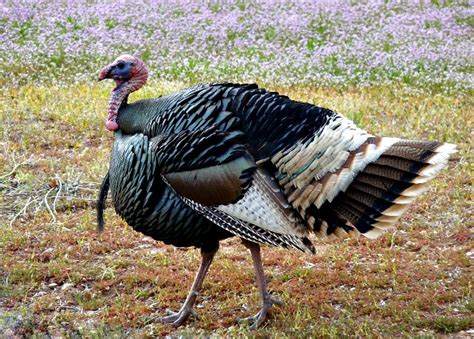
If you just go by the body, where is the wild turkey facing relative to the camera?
to the viewer's left

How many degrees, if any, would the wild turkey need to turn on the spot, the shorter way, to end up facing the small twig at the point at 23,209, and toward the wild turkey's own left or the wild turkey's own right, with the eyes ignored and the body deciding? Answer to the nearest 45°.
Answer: approximately 45° to the wild turkey's own right
